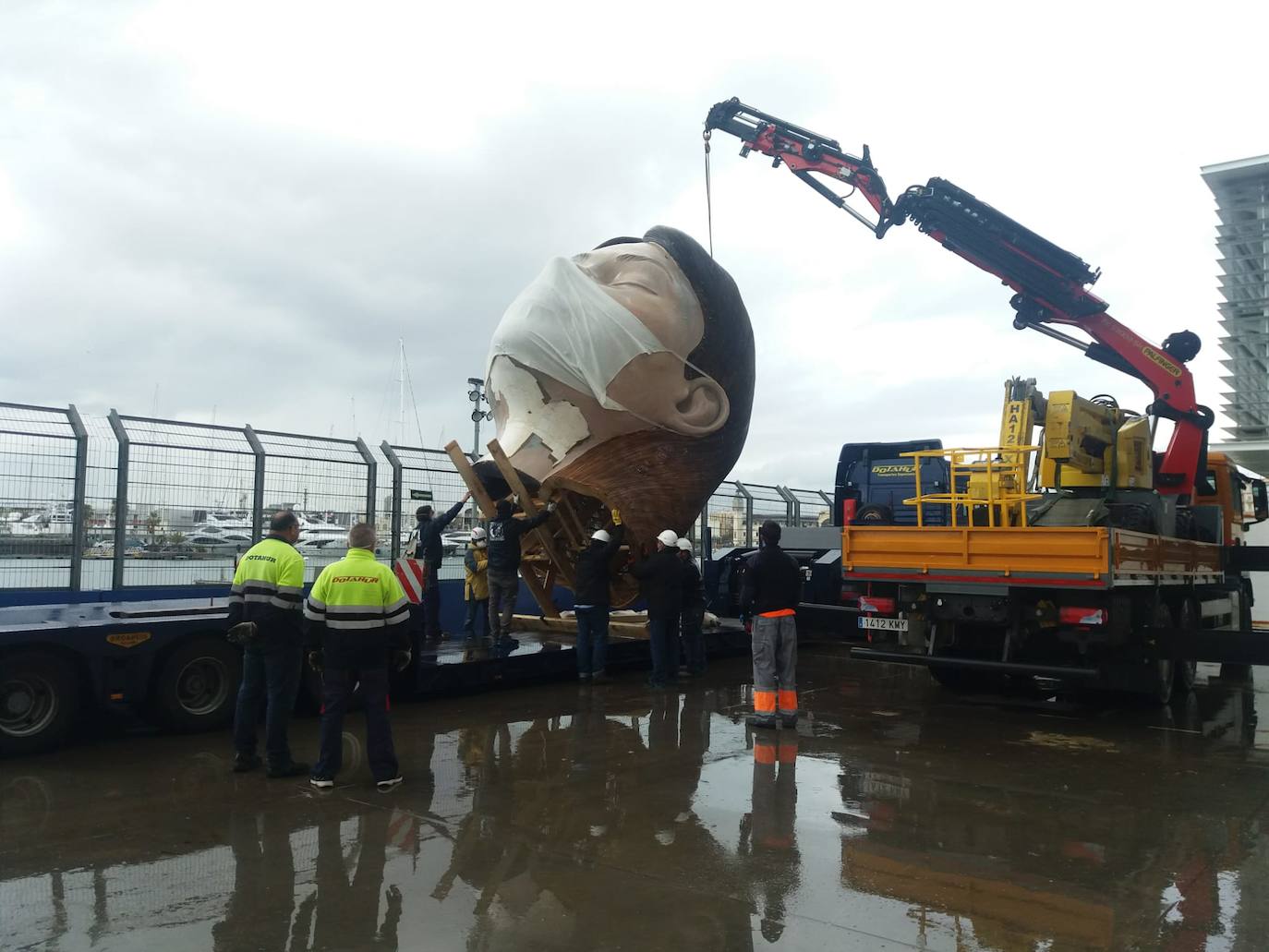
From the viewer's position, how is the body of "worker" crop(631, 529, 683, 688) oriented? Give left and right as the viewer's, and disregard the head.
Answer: facing away from the viewer and to the left of the viewer

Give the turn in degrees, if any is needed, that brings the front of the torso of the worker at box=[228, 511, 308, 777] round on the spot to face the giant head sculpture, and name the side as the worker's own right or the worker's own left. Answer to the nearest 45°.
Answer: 0° — they already face it

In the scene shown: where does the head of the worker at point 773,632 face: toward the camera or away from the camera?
away from the camera

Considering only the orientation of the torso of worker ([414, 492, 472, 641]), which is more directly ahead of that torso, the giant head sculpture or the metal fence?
the giant head sculpture

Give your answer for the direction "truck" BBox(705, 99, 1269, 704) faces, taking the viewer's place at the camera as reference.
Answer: facing away from the viewer and to the right of the viewer

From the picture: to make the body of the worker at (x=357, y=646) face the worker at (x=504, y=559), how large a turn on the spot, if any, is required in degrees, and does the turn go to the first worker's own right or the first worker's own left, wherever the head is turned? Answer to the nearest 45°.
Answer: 0° — they already face them

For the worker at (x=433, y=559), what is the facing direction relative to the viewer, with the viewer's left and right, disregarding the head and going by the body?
facing away from the viewer and to the right of the viewer

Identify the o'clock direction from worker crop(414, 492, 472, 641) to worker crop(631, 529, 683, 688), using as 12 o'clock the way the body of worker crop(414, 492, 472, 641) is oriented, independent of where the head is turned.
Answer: worker crop(631, 529, 683, 688) is roughly at 3 o'clock from worker crop(414, 492, 472, 641).

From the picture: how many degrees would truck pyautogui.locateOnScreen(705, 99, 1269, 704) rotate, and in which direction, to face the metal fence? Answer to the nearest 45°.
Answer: approximately 135° to its left

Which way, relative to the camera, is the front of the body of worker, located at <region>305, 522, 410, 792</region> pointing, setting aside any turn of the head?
away from the camera
